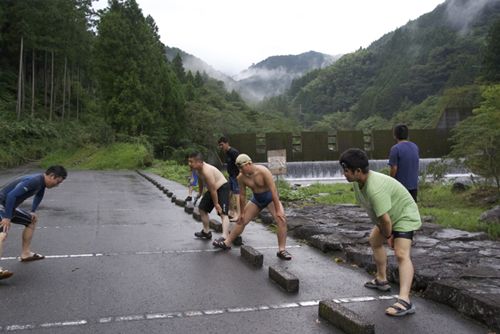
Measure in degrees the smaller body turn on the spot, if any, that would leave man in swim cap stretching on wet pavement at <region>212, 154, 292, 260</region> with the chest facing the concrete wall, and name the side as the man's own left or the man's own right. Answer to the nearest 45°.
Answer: approximately 135° to the man's own right

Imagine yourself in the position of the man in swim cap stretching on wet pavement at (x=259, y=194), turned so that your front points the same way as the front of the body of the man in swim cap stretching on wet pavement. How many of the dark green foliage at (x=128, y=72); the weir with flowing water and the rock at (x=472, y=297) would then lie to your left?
1

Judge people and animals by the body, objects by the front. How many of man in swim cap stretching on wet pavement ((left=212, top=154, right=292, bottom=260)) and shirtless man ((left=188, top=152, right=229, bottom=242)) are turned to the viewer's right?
0

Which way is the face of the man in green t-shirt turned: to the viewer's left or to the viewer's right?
to the viewer's left

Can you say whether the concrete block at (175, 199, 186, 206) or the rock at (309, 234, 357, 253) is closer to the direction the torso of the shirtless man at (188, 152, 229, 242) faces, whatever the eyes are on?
the concrete block

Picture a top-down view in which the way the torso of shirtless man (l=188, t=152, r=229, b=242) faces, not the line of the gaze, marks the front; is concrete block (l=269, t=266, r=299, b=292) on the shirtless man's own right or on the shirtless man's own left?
on the shirtless man's own left

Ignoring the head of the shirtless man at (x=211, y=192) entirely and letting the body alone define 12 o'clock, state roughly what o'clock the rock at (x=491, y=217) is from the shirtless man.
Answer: The rock is roughly at 6 o'clock from the shirtless man.

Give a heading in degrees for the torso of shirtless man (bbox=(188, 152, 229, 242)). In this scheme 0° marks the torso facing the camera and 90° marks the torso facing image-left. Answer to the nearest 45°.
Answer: approximately 90°

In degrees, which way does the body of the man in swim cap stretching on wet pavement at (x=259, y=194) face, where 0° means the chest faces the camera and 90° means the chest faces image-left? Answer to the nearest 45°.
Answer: approximately 45°

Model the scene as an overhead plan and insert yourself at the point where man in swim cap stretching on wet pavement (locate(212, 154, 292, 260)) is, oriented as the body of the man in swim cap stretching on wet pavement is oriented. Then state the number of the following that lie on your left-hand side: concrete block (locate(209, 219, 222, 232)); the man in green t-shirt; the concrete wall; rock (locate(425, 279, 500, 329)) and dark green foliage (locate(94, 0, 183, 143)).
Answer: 2

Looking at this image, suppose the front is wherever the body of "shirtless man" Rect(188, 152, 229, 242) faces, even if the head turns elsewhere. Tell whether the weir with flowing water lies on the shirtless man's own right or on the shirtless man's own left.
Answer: on the shirtless man's own right
